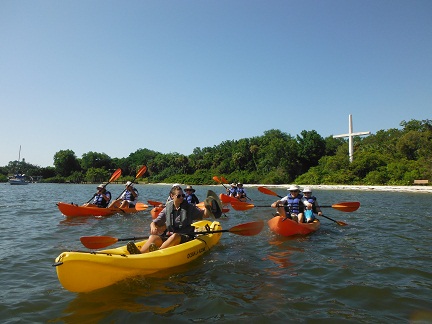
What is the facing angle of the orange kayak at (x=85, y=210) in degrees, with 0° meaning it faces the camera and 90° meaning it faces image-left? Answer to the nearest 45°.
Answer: approximately 90°

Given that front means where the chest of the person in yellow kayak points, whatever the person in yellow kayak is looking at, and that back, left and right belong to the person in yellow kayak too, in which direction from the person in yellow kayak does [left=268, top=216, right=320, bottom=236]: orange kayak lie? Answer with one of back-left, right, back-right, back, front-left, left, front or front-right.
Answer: back

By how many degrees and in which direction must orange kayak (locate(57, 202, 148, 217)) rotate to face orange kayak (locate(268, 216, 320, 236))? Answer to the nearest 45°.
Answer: approximately 135° to its left

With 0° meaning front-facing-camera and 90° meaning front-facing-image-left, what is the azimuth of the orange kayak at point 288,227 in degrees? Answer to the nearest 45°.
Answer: approximately 45°

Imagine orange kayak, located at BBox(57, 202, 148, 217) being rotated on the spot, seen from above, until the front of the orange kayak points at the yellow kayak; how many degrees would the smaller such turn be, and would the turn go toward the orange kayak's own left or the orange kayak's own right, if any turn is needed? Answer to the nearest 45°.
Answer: approximately 90° to the orange kayak's own left

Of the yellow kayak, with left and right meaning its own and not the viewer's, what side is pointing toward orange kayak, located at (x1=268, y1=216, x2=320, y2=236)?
back

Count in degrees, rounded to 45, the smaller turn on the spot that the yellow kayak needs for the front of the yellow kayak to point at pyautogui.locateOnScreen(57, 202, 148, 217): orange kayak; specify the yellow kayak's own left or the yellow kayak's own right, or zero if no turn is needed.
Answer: approximately 135° to the yellow kayak's own right

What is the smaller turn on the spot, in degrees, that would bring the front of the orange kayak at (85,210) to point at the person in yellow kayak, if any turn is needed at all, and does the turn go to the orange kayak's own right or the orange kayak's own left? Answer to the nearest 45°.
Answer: approximately 90° to the orange kayak's own left
